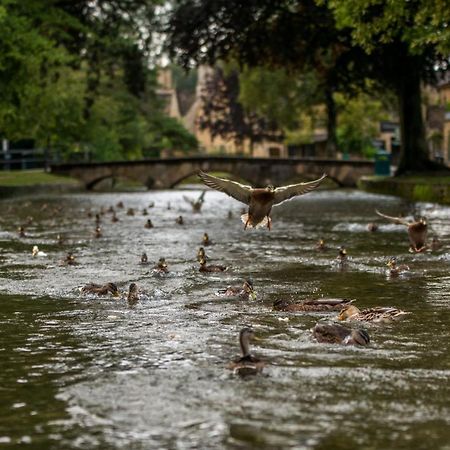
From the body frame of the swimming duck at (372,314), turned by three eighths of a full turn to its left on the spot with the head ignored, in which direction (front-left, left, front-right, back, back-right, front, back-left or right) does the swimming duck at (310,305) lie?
back

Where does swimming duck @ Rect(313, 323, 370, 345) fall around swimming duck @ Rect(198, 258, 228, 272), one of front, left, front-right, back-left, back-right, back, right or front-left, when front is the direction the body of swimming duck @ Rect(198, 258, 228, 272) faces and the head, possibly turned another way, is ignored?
left

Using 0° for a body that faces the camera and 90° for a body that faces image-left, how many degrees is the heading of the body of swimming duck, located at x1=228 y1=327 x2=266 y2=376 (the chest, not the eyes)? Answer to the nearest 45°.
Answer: approximately 180°

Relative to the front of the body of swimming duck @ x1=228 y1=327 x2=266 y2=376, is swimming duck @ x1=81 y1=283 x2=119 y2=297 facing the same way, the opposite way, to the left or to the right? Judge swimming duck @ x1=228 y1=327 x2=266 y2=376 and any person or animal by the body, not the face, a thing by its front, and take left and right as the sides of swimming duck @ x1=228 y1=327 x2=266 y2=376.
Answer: to the right

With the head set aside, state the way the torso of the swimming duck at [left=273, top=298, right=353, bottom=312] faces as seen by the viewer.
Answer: to the viewer's left

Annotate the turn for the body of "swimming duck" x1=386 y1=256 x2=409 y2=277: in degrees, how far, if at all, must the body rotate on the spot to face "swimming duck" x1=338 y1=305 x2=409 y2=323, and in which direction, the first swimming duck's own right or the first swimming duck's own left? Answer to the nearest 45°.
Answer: approximately 45° to the first swimming duck's own left

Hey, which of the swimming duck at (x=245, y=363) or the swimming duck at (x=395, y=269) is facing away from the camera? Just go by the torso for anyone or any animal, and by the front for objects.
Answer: the swimming duck at (x=245, y=363)

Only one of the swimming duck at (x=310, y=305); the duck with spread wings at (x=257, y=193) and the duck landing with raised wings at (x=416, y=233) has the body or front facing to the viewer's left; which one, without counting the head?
the swimming duck at (x=310, y=305)

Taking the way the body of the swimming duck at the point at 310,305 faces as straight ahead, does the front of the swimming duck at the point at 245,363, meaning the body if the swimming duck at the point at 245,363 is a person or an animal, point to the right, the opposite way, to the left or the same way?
to the right

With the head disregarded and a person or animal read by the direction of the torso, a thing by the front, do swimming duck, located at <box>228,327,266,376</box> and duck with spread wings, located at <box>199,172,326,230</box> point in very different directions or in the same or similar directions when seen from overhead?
very different directions

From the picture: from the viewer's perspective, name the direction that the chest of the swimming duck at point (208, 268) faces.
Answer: to the viewer's left

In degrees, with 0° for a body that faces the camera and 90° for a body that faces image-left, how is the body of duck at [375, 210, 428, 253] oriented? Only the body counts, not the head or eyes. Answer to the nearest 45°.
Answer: approximately 0°

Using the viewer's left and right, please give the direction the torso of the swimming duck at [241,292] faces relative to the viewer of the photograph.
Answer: facing to the right of the viewer

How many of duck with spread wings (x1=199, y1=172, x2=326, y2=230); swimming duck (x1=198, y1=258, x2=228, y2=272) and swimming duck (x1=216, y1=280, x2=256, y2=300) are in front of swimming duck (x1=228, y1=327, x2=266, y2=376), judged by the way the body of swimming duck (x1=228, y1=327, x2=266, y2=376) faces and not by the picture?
3

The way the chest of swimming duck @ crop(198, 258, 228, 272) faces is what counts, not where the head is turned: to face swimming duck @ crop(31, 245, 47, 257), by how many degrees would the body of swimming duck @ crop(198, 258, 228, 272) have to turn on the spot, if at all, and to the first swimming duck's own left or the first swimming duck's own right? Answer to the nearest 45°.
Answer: approximately 45° to the first swimming duck's own right

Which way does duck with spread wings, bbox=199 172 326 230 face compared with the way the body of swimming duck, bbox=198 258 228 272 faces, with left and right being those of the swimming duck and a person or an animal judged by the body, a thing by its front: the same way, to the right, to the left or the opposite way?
to the left

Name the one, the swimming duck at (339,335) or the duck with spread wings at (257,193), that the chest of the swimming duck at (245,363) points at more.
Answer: the duck with spread wings

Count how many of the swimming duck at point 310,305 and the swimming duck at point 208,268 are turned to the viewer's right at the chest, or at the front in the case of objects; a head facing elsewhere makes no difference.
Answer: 0
